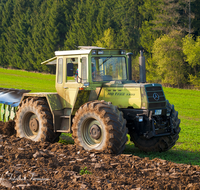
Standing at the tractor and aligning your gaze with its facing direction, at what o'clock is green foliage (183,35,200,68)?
The green foliage is roughly at 8 o'clock from the tractor.

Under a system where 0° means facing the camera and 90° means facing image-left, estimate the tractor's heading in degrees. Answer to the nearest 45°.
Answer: approximately 315°

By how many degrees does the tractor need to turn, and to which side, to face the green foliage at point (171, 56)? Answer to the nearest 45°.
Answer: approximately 135° to its left
